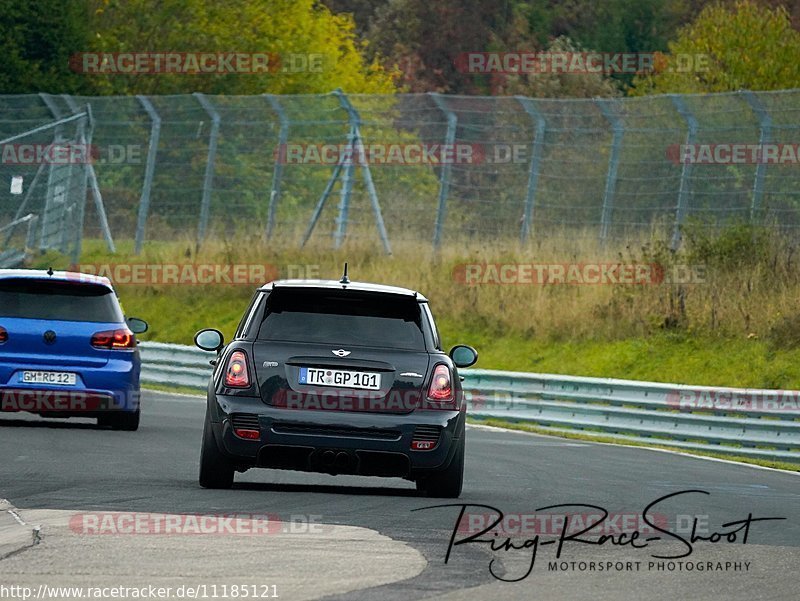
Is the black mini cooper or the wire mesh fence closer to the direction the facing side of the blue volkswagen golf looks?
the wire mesh fence

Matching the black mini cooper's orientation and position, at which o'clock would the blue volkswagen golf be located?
The blue volkswagen golf is roughly at 11 o'clock from the black mini cooper.

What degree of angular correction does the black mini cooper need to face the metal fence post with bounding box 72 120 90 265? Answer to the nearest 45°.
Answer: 0° — it already faces it

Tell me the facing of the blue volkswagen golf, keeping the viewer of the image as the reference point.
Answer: facing away from the viewer

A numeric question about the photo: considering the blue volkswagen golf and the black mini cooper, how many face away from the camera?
2

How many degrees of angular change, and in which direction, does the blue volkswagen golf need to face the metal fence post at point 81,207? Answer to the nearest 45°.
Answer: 0° — it already faces it

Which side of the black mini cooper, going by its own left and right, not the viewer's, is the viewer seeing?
back
